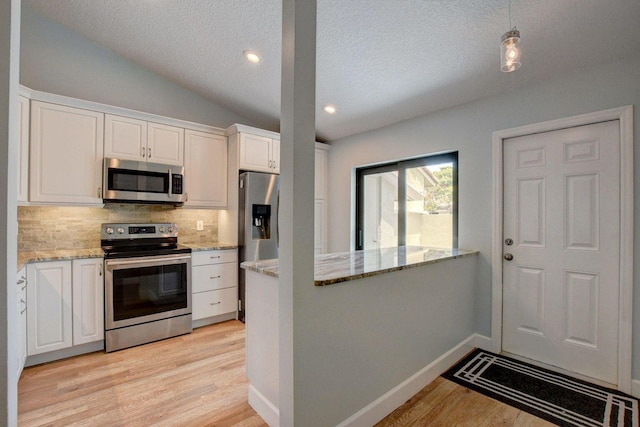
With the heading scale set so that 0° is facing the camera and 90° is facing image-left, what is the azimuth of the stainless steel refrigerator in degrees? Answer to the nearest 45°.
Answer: approximately 315°

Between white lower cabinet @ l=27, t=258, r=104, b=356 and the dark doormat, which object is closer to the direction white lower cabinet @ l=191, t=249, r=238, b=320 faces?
the dark doormat

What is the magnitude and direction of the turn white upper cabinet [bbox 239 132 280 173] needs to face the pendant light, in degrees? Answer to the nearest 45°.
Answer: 0° — it already faces it

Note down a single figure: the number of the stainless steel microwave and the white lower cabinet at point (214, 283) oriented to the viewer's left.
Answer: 0

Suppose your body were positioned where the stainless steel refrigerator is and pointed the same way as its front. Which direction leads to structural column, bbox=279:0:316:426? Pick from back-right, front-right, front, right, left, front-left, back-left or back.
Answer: front-right

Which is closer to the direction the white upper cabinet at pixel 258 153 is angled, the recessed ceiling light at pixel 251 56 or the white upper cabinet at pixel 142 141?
the recessed ceiling light

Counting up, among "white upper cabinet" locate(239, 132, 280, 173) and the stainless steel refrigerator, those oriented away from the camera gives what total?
0

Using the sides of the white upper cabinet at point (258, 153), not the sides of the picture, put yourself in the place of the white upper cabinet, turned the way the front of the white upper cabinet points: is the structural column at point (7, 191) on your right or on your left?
on your right

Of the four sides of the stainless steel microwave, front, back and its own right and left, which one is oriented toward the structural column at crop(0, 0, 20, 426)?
front

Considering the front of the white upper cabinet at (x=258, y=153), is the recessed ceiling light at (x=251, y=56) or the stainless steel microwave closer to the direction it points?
the recessed ceiling light

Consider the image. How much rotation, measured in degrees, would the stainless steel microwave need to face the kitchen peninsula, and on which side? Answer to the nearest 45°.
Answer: approximately 45° to its left

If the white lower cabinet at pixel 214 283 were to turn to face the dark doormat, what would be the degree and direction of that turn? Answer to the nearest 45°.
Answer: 0° — it already faces it

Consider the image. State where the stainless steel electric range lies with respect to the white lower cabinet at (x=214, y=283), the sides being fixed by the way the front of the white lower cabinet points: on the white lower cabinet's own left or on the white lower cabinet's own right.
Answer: on the white lower cabinet's own right
